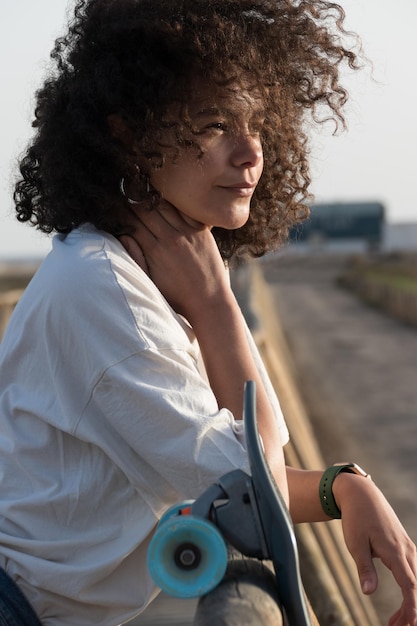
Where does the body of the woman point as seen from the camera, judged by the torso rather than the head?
to the viewer's right
